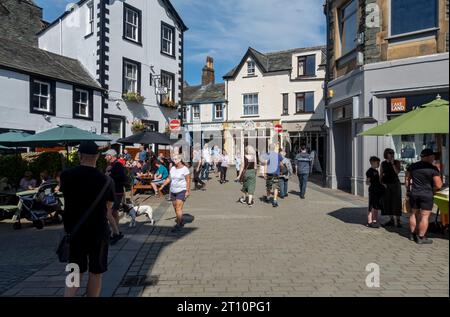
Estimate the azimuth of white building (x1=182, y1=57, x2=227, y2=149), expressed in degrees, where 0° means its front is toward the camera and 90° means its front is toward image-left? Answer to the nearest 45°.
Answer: approximately 0°

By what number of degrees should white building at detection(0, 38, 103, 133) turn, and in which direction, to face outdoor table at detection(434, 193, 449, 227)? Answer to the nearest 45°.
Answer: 0° — it already faces it

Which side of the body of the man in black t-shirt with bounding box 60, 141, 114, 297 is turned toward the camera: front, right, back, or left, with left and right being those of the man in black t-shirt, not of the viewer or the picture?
back

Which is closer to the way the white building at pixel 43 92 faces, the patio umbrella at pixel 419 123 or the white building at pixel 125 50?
the patio umbrella

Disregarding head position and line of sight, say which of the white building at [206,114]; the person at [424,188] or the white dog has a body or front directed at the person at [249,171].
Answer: the white building

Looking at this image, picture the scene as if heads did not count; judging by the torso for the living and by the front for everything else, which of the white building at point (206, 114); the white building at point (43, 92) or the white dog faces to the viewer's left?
the white dog

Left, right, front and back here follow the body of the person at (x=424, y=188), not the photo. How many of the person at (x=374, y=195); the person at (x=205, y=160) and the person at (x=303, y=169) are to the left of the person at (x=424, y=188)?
3
